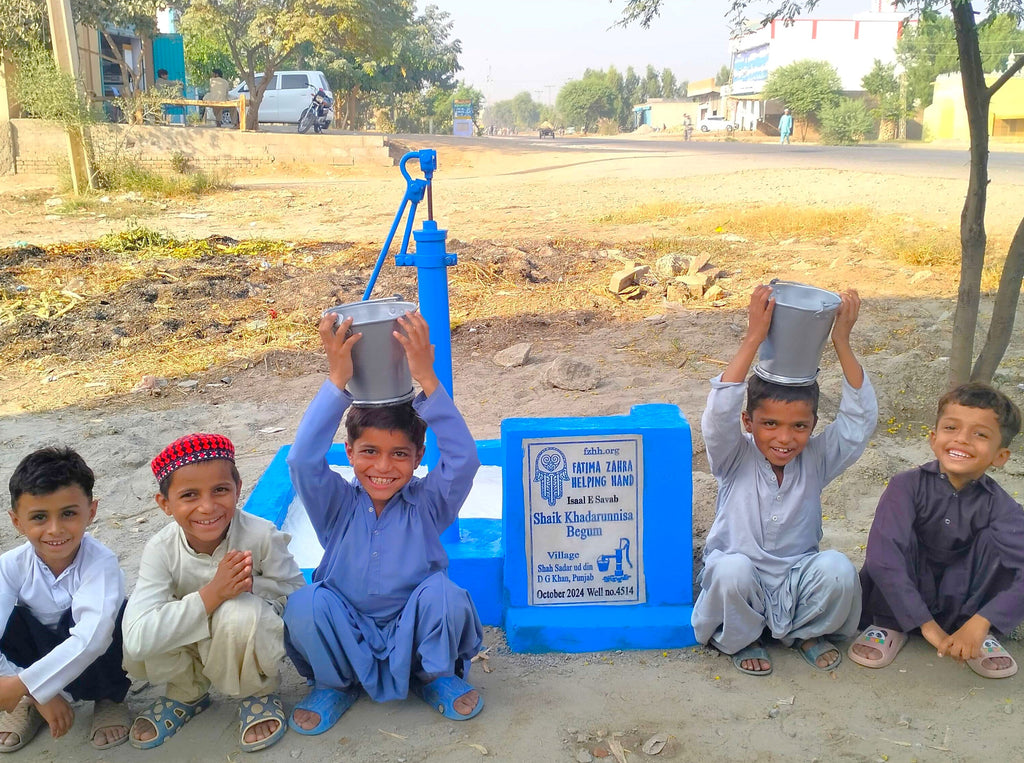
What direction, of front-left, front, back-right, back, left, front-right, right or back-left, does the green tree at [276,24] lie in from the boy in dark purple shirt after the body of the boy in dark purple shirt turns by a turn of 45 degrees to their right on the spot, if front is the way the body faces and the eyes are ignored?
right

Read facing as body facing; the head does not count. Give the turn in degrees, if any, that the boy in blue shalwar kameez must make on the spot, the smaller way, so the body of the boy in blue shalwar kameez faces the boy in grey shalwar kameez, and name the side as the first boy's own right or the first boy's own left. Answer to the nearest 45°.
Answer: approximately 90° to the first boy's own left

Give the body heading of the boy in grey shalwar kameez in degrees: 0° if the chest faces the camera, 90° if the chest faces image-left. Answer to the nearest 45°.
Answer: approximately 0°

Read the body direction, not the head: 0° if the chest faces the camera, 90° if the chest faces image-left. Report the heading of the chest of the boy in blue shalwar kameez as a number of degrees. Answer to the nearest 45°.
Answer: approximately 0°

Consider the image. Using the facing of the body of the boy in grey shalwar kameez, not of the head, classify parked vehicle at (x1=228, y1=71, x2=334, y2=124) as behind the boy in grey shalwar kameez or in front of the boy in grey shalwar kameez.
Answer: behind

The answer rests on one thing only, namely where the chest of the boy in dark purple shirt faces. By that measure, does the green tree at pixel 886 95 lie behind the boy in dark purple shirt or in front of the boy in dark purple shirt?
behind

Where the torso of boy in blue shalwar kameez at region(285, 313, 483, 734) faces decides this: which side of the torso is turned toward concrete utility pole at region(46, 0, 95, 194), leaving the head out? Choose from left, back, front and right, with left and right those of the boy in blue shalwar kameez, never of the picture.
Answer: back

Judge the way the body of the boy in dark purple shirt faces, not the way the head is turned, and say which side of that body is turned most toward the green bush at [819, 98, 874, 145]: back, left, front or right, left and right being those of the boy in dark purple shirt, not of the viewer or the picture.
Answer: back

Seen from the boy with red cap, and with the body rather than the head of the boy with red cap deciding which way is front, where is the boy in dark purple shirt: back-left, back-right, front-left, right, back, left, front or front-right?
left

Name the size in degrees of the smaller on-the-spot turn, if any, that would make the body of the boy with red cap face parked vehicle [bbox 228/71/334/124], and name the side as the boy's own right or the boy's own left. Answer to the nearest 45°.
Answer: approximately 180°
